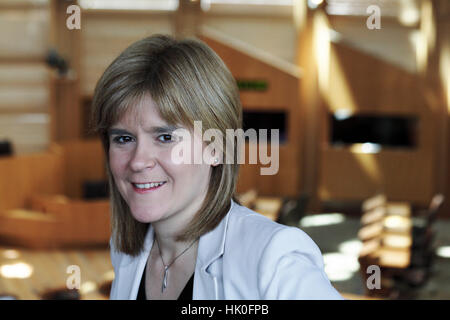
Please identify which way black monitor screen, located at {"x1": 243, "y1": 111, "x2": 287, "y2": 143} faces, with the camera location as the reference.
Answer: facing the viewer

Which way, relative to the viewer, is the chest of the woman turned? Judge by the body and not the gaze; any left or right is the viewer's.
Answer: facing the viewer and to the left of the viewer

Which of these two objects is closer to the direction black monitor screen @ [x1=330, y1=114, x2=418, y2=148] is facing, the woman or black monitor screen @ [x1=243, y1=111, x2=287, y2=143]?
the woman

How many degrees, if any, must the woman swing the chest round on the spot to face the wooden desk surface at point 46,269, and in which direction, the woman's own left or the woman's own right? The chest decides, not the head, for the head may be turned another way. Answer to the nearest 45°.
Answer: approximately 135° to the woman's own right

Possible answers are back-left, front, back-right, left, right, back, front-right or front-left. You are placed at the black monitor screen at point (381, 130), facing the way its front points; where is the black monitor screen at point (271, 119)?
right

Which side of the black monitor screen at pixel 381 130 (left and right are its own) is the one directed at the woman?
front

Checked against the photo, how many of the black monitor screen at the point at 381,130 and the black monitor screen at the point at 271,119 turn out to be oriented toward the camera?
2

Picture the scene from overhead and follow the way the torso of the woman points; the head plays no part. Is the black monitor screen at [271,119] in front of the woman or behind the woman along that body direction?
behind

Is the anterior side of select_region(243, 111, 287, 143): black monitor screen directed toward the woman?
yes

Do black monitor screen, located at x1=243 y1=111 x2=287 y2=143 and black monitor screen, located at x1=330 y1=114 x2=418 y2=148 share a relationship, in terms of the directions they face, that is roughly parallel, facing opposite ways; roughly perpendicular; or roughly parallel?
roughly parallel
